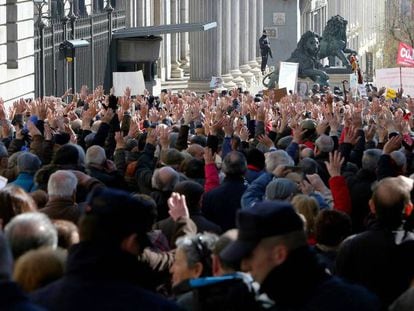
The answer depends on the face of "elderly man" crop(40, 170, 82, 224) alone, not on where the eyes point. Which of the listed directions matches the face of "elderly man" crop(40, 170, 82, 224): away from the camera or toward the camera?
away from the camera

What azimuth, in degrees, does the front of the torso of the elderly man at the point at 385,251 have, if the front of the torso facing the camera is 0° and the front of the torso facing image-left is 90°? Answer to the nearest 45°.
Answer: approximately 180°

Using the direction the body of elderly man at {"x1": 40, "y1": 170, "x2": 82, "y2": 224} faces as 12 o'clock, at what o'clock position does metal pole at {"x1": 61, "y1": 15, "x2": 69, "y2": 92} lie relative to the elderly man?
The metal pole is roughly at 12 o'clock from the elderly man.

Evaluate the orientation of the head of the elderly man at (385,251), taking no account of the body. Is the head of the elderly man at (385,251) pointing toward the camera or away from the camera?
away from the camera

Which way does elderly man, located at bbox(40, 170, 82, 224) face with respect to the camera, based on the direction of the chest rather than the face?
away from the camera

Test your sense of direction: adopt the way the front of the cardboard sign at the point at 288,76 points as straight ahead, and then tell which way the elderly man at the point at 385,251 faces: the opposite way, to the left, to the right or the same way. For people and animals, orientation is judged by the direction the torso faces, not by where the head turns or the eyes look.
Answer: the opposite way

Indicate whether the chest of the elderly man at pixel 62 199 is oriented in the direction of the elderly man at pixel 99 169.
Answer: yes

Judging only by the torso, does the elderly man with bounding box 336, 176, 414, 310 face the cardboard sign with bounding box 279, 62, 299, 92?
yes

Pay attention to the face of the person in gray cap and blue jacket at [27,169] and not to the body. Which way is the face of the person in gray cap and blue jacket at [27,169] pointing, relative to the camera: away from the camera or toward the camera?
away from the camera
